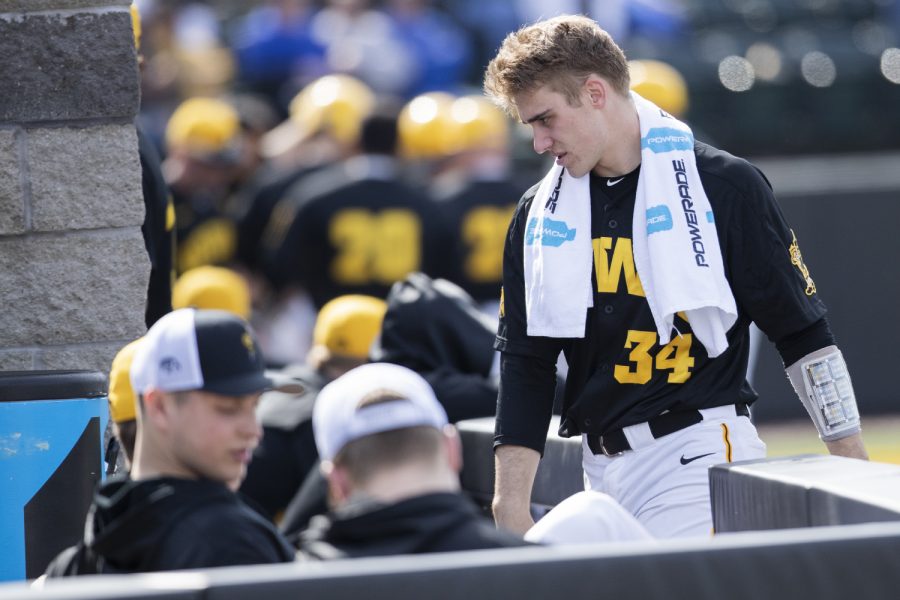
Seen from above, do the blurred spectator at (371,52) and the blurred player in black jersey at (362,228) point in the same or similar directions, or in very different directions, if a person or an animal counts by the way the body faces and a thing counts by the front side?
very different directions

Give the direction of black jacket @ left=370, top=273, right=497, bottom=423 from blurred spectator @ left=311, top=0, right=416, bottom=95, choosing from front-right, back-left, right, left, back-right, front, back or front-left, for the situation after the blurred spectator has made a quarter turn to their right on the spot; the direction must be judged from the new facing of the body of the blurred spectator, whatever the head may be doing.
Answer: left

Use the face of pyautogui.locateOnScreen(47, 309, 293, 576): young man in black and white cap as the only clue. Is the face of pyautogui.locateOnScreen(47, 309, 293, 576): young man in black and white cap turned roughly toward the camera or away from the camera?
toward the camera

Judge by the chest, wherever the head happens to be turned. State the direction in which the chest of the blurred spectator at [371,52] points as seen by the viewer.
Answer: toward the camera

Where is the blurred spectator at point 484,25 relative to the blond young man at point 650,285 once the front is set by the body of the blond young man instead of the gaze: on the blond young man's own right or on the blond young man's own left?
on the blond young man's own right

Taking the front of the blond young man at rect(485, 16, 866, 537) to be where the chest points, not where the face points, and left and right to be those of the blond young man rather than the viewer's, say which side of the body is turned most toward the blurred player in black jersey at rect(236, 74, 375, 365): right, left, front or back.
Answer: right

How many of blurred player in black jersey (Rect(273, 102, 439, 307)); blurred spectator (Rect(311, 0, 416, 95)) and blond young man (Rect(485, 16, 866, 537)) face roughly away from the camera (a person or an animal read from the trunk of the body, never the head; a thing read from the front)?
1

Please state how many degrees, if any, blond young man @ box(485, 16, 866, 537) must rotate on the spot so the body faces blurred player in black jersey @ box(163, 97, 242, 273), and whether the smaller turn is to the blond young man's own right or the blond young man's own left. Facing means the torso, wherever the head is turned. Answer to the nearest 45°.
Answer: approximately 90° to the blond young man's own right

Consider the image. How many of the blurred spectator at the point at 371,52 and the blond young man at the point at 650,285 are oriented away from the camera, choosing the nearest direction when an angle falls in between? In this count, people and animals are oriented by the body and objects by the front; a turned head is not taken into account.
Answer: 0

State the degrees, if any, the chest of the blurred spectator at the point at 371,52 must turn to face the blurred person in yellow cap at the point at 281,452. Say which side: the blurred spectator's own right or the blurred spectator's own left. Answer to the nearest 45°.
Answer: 0° — they already face them

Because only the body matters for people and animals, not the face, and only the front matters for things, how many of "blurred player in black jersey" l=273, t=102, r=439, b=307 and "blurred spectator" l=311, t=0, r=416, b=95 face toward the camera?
1

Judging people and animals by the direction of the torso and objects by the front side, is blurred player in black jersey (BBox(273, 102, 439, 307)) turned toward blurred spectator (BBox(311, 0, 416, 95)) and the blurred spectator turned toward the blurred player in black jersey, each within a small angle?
yes

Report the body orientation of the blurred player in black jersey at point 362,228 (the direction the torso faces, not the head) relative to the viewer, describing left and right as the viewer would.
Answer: facing away from the viewer

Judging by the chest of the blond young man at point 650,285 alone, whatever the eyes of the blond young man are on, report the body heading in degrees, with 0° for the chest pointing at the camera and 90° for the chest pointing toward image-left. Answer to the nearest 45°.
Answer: approximately 45°

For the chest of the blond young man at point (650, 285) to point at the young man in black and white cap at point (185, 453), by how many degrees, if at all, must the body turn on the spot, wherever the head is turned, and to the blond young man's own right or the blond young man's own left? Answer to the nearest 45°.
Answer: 0° — they already face them

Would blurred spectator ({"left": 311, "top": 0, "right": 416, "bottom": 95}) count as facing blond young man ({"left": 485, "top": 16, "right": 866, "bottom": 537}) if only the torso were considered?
yes

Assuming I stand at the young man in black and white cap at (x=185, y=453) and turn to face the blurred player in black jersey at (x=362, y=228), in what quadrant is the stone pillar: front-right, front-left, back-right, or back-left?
front-left

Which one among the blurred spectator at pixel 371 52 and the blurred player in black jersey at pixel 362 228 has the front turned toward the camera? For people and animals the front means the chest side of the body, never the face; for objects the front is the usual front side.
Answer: the blurred spectator
